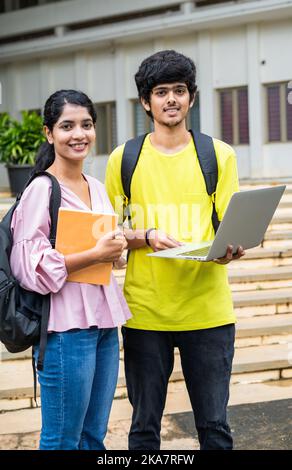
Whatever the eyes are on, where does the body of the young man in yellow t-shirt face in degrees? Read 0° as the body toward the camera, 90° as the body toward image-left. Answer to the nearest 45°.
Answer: approximately 0°

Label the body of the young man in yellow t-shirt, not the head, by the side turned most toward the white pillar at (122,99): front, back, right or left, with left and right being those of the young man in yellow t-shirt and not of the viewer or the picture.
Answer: back

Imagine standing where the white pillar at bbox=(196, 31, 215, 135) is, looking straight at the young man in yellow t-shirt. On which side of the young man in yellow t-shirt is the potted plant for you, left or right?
right

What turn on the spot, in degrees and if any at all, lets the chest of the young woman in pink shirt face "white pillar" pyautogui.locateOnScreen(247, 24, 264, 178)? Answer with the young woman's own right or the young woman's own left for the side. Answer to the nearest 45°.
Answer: approximately 135° to the young woman's own left

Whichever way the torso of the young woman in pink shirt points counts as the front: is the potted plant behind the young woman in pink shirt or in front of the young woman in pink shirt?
behind

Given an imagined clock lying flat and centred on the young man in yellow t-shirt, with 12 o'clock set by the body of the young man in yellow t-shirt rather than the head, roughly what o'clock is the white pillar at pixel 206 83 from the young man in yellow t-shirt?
The white pillar is roughly at 6 o'clock from the young man in yellow t-shirt.

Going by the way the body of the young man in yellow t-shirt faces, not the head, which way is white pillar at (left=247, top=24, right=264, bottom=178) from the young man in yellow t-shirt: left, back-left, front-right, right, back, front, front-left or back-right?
back

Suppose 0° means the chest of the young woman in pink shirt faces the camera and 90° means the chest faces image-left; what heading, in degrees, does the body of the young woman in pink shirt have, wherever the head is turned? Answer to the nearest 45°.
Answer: approximately 315°

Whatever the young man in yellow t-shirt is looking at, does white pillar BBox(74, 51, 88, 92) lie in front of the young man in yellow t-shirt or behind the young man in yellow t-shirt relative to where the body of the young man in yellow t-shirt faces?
behind
